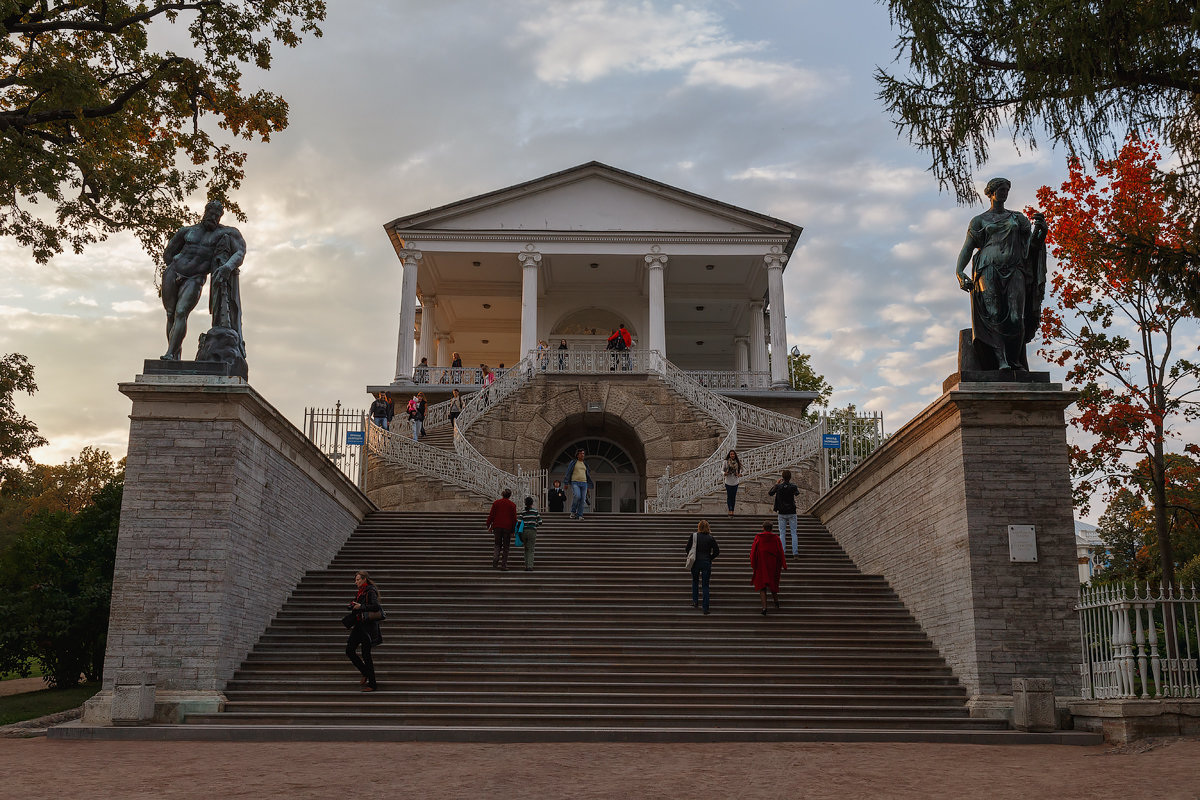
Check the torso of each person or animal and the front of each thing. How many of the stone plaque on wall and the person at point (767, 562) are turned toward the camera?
1

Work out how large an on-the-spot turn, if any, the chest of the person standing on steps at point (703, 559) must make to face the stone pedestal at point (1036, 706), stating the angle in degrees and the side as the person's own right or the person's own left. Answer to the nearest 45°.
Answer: approximately 135° to the person's own right

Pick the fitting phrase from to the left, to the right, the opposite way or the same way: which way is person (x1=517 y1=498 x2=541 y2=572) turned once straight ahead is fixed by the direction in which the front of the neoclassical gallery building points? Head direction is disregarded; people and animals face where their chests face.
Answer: the opposite way

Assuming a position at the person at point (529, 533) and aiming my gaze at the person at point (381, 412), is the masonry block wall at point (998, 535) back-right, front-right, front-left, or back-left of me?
back-right

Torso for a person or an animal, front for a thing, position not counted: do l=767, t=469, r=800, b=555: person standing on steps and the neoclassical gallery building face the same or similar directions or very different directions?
very different directions

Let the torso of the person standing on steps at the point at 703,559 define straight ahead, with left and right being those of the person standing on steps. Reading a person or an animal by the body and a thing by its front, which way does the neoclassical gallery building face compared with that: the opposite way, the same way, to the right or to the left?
the opposite way

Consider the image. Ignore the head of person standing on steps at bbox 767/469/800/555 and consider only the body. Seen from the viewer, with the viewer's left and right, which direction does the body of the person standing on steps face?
facing away from the viewer

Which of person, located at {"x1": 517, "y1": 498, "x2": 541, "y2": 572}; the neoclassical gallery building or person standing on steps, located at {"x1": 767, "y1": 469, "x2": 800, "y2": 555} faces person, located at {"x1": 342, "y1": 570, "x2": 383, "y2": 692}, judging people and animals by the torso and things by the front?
the neoclassical gallery building

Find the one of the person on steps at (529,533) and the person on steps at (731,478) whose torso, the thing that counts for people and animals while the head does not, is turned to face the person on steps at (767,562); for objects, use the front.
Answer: the person on steps at (731,478)

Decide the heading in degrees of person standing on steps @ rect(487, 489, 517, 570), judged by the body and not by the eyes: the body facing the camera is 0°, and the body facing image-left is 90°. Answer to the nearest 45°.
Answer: approximately 180°

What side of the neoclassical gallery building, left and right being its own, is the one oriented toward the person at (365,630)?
front

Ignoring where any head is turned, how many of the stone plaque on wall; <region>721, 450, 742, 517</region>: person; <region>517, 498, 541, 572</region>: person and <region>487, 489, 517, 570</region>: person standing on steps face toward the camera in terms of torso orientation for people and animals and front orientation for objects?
2

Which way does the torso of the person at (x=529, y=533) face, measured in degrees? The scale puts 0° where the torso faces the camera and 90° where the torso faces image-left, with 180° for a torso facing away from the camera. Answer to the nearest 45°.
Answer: approximately 180°
